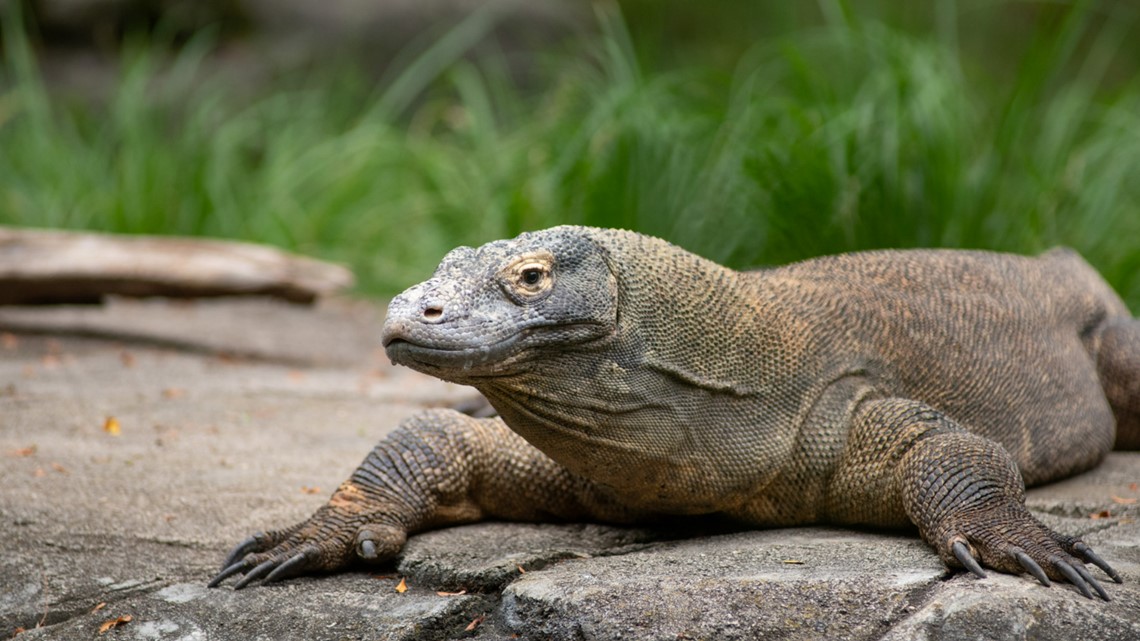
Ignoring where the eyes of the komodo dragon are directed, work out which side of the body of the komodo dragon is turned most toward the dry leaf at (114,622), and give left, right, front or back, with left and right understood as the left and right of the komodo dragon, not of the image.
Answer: front

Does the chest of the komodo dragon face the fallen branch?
no

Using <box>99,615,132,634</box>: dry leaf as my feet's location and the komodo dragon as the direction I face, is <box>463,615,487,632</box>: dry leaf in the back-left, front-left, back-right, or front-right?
front-right

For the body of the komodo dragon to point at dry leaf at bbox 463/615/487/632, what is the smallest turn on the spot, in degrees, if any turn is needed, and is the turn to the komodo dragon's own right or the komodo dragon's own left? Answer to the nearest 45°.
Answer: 0° — it already faces it

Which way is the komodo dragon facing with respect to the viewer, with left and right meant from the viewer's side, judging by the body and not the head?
facing the viewer and to the left of the viewer
